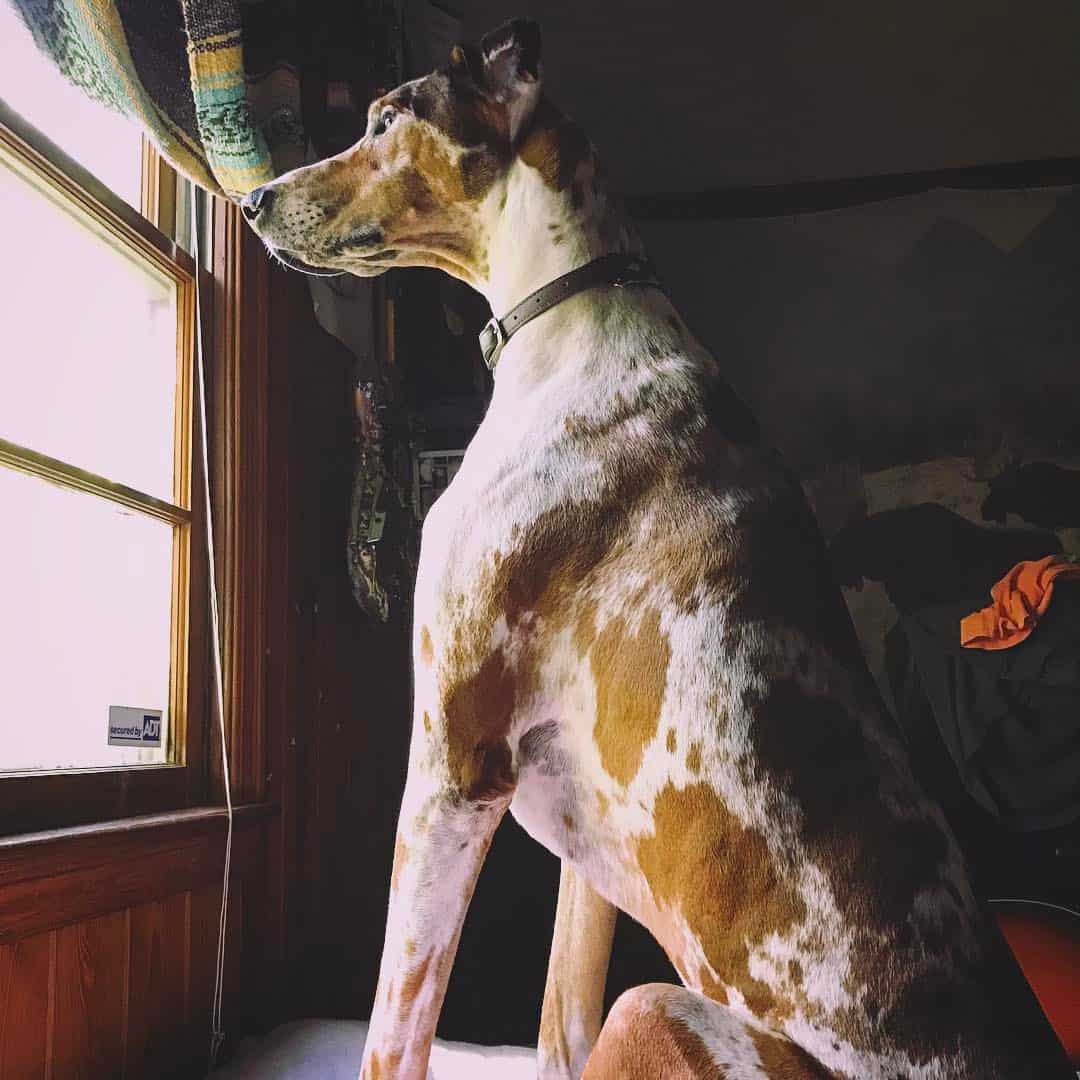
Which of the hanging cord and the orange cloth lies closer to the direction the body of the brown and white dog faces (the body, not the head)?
the hanging cord

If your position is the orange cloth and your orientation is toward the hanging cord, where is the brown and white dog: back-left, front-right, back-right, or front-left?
front-left

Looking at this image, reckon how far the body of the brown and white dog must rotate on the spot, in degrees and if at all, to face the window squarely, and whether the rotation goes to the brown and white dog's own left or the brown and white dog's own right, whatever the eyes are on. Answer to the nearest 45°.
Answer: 0° — it already faces it

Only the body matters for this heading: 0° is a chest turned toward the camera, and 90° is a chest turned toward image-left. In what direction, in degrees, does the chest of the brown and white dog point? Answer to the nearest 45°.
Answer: approximately 90°

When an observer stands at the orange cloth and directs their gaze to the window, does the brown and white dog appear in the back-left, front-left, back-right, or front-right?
front-left

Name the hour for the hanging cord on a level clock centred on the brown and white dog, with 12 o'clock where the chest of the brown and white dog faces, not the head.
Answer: The hanging cord is roughly at 1 o'clock from the brown and white dog.

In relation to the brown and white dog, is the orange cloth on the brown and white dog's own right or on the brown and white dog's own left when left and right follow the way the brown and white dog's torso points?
on the brown and white dog's own right
